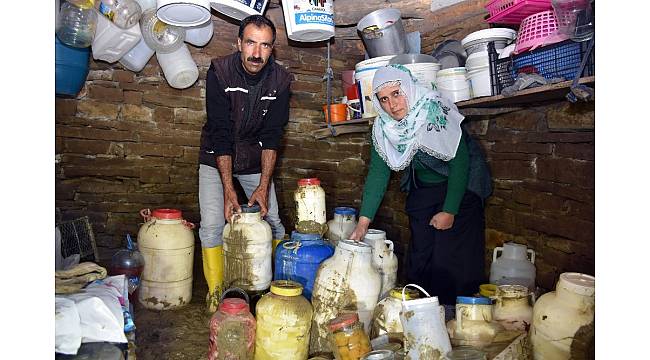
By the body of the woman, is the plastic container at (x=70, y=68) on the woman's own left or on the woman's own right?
on the woman's own right

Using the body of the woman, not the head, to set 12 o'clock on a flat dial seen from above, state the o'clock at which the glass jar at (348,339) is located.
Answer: The glass jar is roughly at 11 o'clock from the woman.

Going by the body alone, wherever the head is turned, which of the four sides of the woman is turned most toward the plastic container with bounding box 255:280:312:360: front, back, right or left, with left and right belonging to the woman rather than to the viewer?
front

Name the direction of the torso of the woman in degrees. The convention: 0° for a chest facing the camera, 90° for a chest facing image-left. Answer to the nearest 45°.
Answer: approximately 45°

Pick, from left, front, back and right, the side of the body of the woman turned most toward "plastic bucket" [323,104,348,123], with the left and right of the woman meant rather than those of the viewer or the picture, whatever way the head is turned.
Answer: right

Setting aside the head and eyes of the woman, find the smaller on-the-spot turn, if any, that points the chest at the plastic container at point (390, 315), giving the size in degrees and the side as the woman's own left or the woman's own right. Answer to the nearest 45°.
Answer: approximately 45° to the woman's own left

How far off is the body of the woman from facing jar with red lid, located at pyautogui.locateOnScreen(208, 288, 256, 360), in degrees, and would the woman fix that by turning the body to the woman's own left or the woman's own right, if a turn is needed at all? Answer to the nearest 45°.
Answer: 0° — they already face it

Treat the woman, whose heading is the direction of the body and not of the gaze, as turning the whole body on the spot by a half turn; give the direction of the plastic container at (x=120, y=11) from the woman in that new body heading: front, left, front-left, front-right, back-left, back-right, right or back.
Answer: back-left

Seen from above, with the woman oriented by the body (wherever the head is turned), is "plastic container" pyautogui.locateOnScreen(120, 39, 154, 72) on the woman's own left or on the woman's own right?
on the woman's own right
